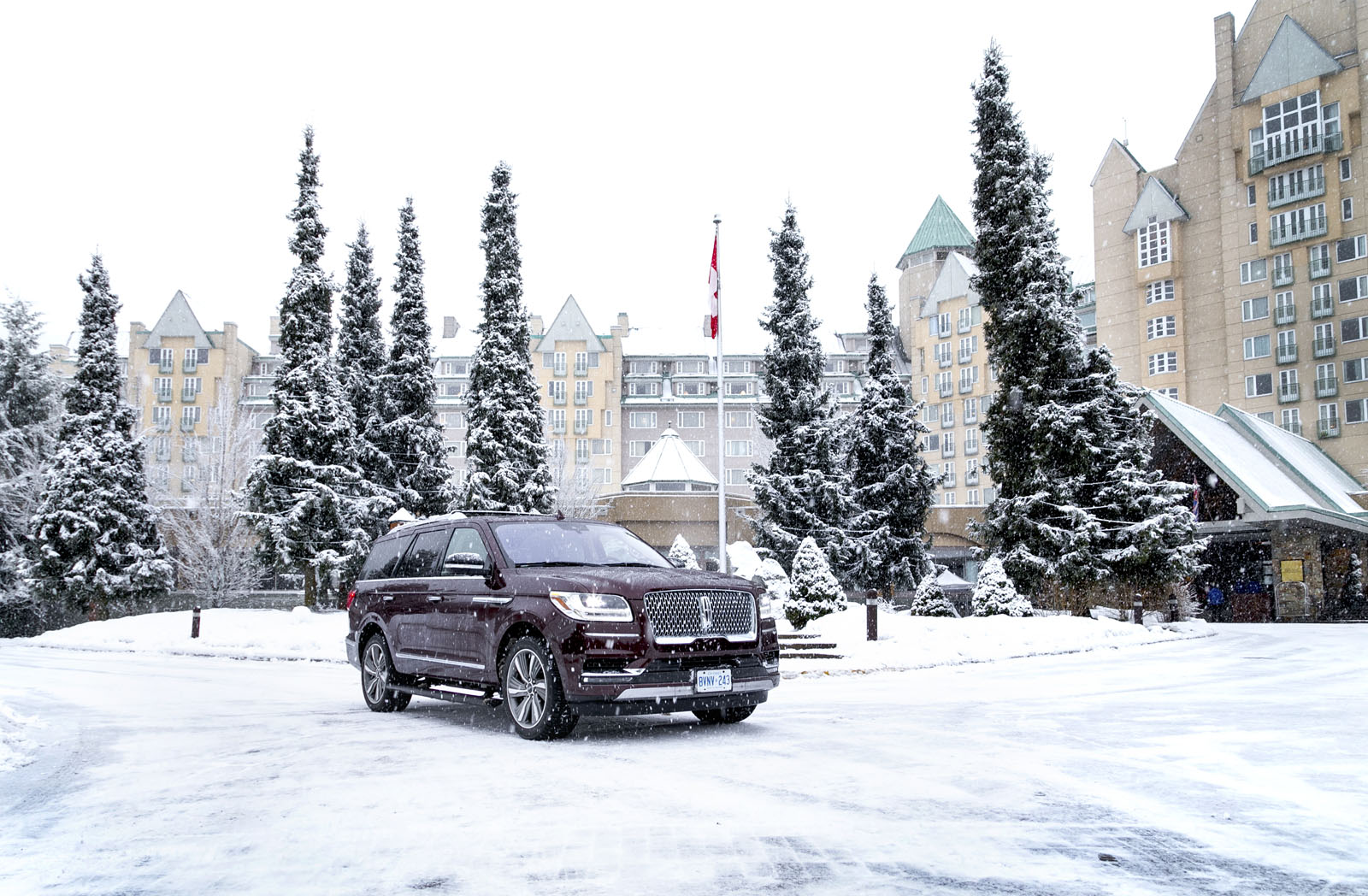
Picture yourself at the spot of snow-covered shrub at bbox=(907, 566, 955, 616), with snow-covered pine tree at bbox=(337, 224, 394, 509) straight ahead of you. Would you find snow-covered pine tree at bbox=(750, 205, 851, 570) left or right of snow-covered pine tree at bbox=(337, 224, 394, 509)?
right

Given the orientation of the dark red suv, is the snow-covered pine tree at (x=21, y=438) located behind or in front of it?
behind

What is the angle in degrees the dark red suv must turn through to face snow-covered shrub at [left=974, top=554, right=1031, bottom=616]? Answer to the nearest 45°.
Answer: approximately 90° to its left

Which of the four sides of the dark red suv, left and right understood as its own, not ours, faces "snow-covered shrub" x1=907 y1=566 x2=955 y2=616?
left

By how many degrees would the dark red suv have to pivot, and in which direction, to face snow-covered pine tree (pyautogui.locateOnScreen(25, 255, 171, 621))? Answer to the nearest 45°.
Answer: approximately 180°

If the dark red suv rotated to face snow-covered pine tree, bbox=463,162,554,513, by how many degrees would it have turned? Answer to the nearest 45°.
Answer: approximately 135° to its left

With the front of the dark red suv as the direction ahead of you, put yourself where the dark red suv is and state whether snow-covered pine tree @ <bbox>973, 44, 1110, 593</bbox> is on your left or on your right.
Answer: on your left

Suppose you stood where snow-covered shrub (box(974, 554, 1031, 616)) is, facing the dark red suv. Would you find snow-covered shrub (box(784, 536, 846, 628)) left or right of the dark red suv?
right

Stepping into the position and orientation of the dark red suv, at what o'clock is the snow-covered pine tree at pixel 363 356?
The snow-covered pine tree is roughly at 7 o'clock from the dark red suv.

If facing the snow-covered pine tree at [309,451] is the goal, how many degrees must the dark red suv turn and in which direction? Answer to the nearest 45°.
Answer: approximately 135° to its left

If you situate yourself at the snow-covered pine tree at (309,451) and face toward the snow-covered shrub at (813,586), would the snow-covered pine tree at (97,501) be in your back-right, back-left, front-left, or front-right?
back-right
